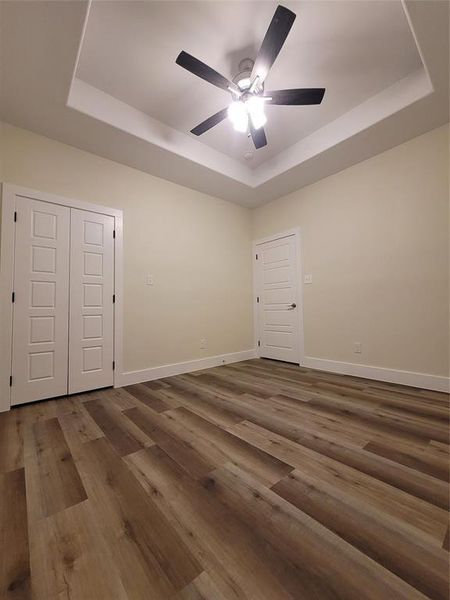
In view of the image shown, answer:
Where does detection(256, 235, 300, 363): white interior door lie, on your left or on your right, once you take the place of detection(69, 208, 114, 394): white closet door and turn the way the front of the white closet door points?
on your left

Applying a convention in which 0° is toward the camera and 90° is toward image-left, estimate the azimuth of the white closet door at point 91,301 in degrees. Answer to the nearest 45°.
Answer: approximately 315°

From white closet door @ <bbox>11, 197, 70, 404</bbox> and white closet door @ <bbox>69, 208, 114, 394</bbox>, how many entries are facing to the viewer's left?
0

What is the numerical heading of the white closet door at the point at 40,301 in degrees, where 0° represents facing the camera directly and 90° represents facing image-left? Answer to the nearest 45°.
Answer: approximately 315°

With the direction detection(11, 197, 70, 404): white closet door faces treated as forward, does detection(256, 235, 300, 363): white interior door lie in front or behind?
in front
